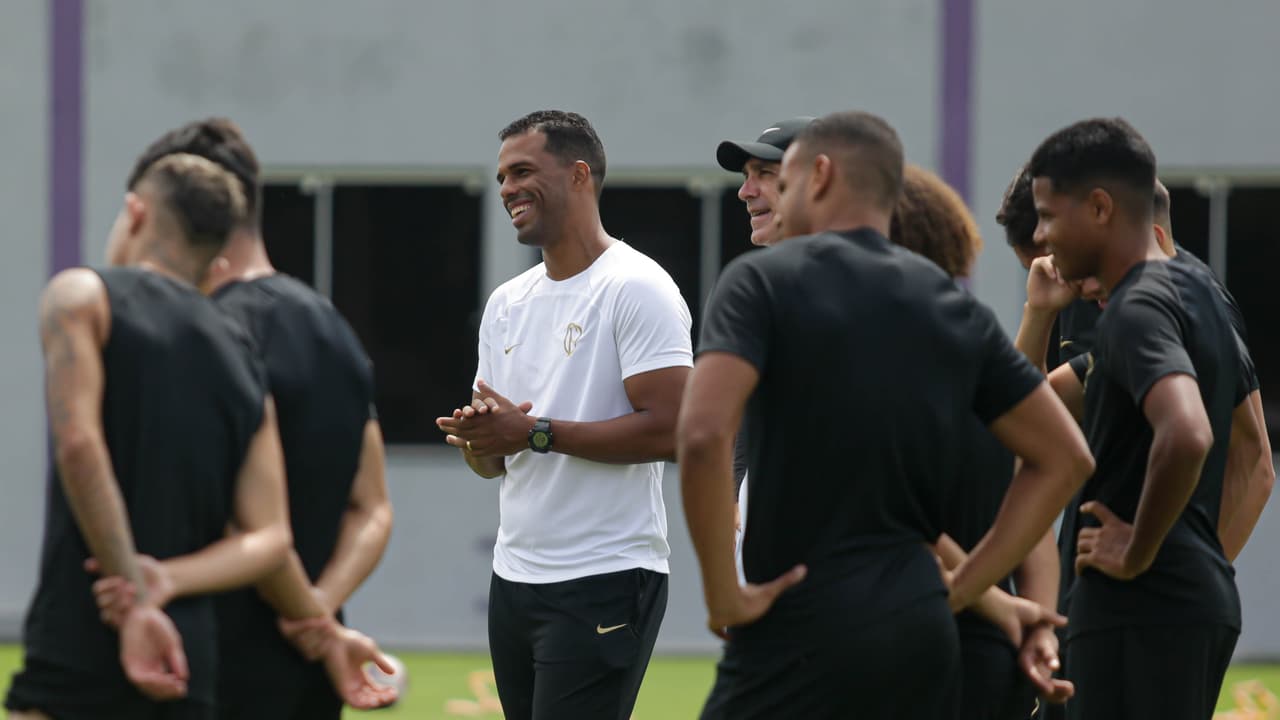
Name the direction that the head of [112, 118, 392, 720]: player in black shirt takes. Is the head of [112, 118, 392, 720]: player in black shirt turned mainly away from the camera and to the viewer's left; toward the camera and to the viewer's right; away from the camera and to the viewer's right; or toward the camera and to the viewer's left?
away from the camera and to the viewer's left

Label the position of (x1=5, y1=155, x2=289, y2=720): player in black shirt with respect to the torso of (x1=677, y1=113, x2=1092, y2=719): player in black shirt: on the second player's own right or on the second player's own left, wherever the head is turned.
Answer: on the second player's own left

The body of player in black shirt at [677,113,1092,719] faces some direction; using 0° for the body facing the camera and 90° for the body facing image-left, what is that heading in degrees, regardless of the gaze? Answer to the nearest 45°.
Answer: approximately 135°

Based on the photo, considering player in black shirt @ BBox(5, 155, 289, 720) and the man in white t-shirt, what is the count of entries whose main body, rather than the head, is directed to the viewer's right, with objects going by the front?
0

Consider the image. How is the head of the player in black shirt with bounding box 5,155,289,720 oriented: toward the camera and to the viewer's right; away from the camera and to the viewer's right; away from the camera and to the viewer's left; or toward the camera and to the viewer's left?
away from the camera and to the viewer's left

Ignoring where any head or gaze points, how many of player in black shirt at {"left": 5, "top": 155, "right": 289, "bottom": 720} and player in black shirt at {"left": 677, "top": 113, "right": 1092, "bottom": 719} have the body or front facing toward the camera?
0
